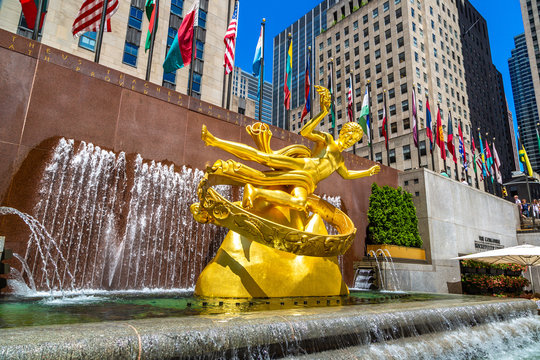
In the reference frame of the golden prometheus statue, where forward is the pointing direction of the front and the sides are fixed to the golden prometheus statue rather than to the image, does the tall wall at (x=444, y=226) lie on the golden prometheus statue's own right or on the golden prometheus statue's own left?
on the golden prometheus statue's own left

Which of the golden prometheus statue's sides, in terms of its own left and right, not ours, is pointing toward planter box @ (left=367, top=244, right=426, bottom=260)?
left

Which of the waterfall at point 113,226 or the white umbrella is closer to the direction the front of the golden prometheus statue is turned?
the white umbrella

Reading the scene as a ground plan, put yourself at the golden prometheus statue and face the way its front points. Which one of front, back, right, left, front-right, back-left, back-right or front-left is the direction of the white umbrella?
left

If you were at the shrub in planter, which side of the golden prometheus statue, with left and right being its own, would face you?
left

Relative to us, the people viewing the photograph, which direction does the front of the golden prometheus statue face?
facing the viewer and to the right of the viewer
